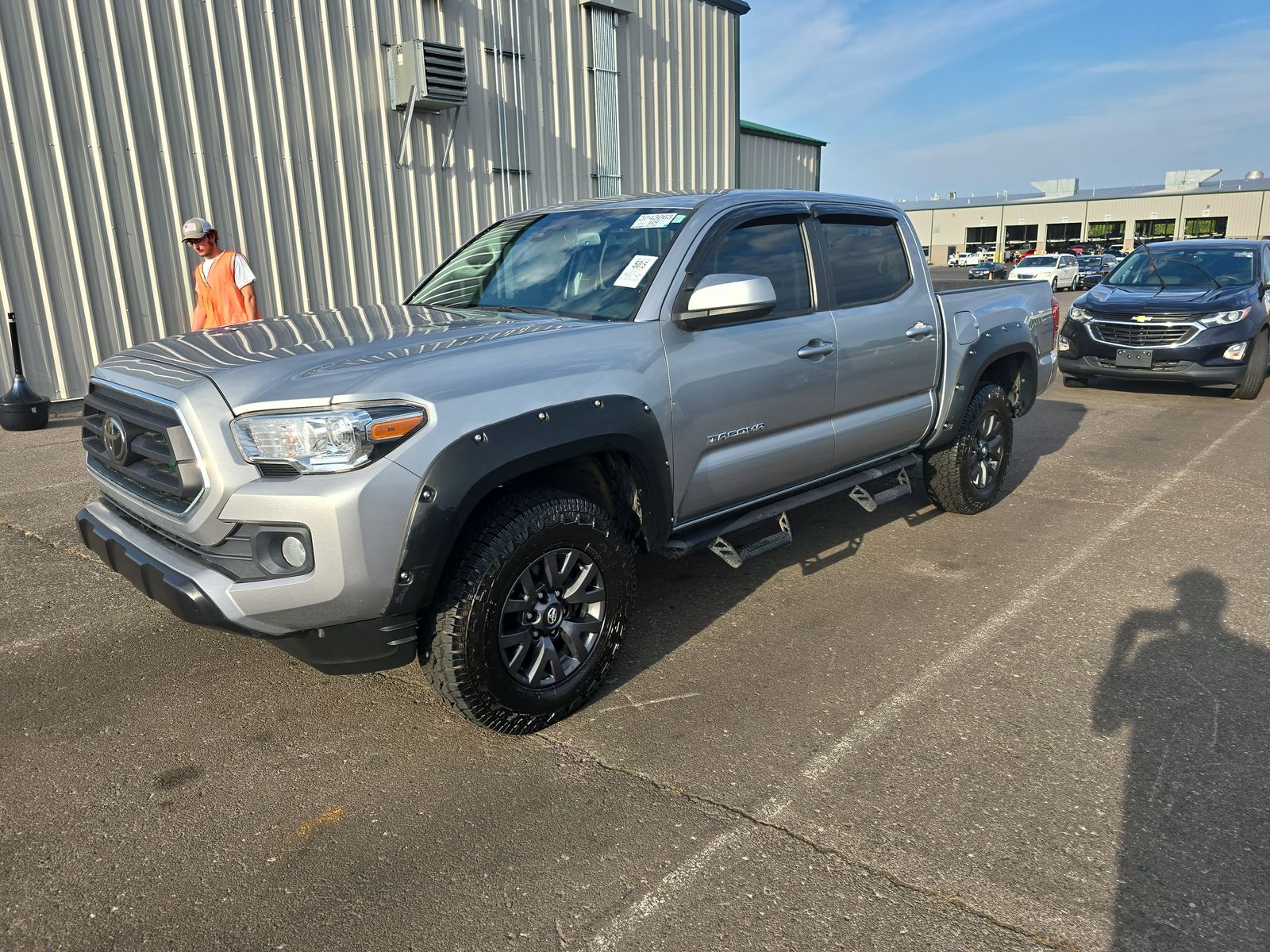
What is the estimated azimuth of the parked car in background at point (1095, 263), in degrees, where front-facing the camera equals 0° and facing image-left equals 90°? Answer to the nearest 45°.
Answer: approximately 45°

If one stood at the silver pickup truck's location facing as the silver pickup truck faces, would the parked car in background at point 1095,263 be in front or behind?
behind

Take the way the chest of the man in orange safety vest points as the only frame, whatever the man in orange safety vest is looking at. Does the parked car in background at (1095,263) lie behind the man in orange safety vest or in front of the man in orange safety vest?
behind

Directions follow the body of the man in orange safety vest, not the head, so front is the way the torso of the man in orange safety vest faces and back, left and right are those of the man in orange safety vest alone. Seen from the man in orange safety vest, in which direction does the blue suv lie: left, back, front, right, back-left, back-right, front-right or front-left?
back-left

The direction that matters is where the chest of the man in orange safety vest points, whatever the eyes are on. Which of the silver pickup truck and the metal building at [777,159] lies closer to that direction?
the silver pickup truck

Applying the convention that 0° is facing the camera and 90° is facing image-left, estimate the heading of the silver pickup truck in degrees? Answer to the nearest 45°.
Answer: approximately 45°
